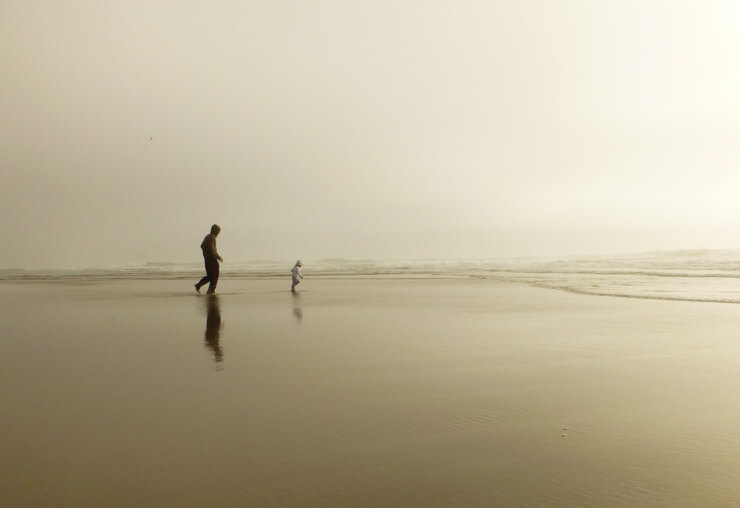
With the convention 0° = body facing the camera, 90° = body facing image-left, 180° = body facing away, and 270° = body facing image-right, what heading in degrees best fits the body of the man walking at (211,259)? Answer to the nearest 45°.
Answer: approximately 270°
